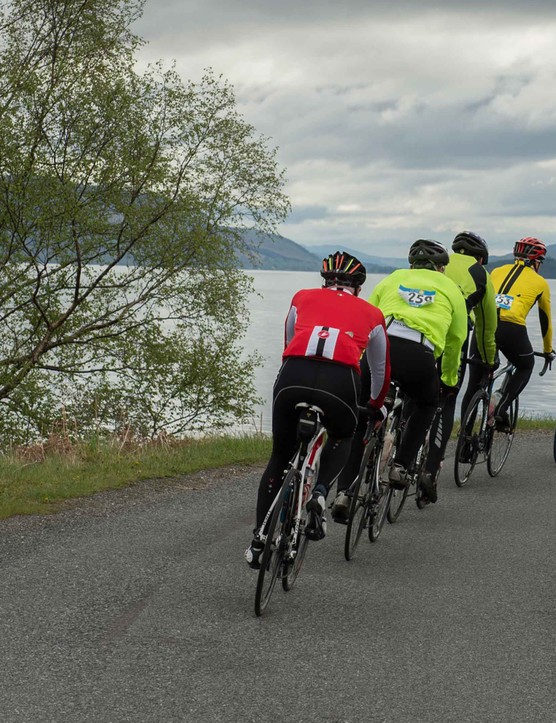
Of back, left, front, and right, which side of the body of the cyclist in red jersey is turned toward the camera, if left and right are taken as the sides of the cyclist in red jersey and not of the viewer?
back

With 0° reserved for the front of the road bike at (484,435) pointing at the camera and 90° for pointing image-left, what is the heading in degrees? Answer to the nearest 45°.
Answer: approximately 225°

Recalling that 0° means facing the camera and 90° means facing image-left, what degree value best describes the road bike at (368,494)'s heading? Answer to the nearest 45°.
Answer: approximately 225°

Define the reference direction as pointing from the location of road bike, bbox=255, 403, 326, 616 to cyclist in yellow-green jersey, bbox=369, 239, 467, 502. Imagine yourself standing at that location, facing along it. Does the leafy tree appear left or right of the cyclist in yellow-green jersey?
left

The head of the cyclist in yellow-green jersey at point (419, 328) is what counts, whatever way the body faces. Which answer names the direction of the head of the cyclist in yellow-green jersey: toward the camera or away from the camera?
away from the camera

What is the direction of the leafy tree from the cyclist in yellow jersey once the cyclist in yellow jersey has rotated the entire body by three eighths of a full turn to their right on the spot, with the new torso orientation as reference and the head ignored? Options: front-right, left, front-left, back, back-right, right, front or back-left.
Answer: back-right

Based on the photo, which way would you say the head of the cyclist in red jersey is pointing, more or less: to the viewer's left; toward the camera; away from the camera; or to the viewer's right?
away from the camera

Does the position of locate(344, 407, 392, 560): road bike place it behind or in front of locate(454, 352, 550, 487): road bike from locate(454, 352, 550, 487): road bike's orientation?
behind
